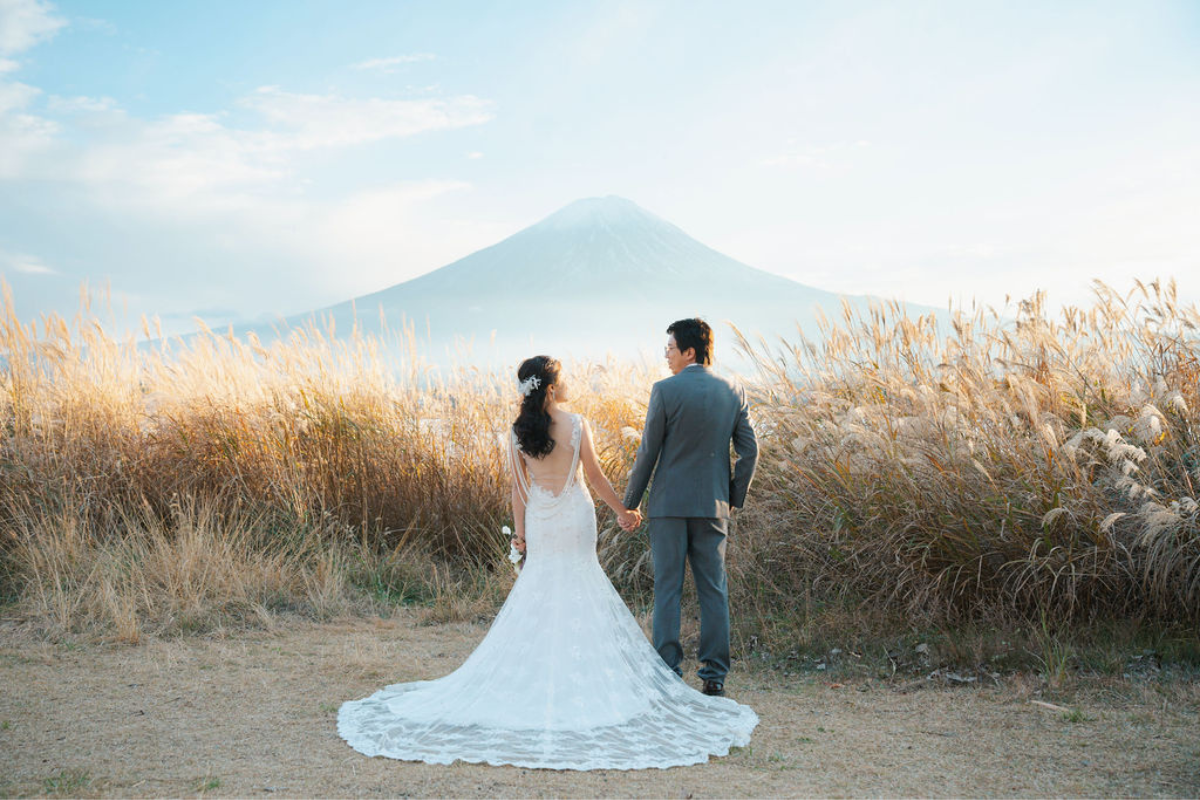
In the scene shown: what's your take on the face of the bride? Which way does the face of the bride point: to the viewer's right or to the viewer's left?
to the viewer's right

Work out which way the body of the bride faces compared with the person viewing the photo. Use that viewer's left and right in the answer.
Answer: facing away from the viewer

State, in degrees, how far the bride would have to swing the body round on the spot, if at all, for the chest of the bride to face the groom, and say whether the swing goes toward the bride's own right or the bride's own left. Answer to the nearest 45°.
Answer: approximately 45° to the bride's own right
